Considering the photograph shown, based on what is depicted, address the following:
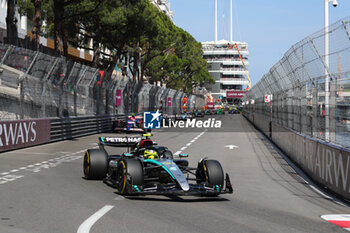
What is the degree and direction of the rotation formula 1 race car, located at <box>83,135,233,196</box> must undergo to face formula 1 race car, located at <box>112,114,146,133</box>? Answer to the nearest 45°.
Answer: approximately 135° to its left

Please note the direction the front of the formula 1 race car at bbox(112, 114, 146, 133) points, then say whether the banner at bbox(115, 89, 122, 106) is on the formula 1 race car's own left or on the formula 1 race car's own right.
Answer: on the formula 1 race car's own right

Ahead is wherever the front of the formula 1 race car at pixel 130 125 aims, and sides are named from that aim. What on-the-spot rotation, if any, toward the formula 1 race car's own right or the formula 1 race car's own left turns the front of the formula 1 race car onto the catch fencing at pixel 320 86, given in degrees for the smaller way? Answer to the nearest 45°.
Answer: approximately 45° to the formula 1 race car's own left

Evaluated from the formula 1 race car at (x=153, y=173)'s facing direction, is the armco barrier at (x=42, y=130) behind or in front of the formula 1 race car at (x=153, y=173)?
behind

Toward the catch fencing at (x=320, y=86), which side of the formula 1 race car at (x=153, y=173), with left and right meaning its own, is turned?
left

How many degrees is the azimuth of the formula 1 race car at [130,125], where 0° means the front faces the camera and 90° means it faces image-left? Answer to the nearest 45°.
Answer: approximately 45°

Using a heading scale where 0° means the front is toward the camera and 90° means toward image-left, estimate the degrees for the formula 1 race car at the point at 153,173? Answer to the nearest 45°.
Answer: approximately 315°
